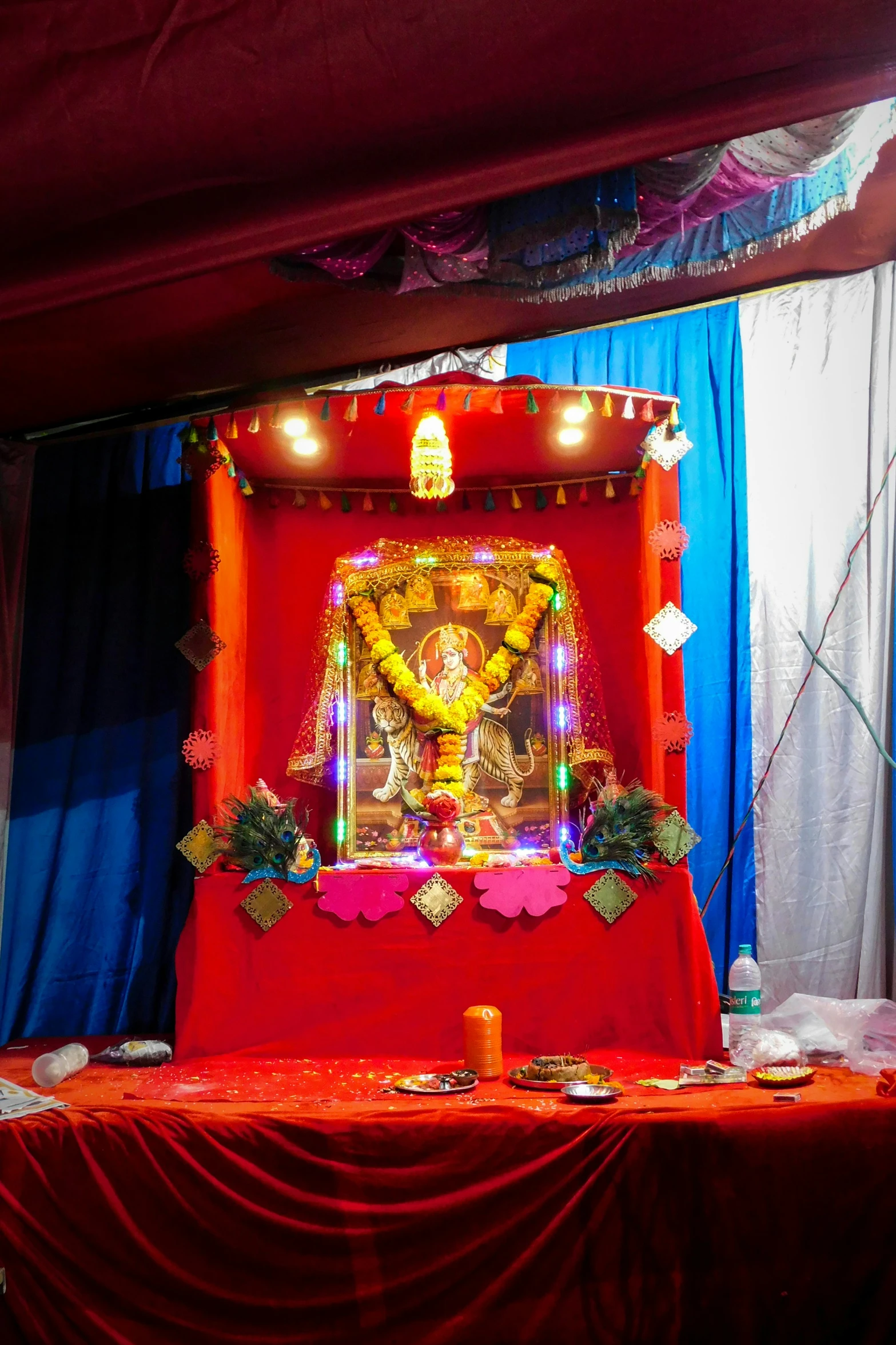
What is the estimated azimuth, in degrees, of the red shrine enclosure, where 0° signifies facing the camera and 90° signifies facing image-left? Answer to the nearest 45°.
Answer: approximately 0°

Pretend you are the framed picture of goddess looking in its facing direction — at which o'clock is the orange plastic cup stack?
The orange plastic cup stack is roughly at 12 o'clock from the framed picture of goddess.

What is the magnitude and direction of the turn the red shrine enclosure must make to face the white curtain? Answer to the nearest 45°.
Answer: approximately 90° to its left

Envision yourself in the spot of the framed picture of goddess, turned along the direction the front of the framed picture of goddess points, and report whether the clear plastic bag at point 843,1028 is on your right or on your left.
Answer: on your left

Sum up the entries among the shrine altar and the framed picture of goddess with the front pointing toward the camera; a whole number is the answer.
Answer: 2

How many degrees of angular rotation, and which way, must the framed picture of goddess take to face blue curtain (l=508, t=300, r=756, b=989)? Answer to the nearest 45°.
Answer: approximately 90° to its left

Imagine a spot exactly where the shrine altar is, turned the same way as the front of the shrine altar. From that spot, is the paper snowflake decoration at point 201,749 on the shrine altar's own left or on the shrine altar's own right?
on the shrine altar's own right

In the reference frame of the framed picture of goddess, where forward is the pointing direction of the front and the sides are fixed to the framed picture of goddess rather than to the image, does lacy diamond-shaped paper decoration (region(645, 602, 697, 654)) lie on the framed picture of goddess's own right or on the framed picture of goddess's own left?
on the framed picture of goddess's own left
